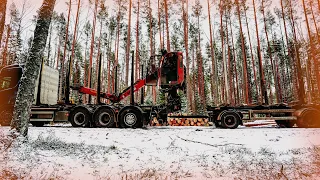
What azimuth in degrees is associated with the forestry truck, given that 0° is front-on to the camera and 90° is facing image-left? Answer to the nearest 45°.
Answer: approximately 90°
